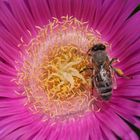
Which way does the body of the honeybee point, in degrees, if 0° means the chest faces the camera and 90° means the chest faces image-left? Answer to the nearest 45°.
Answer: approximately 180°
